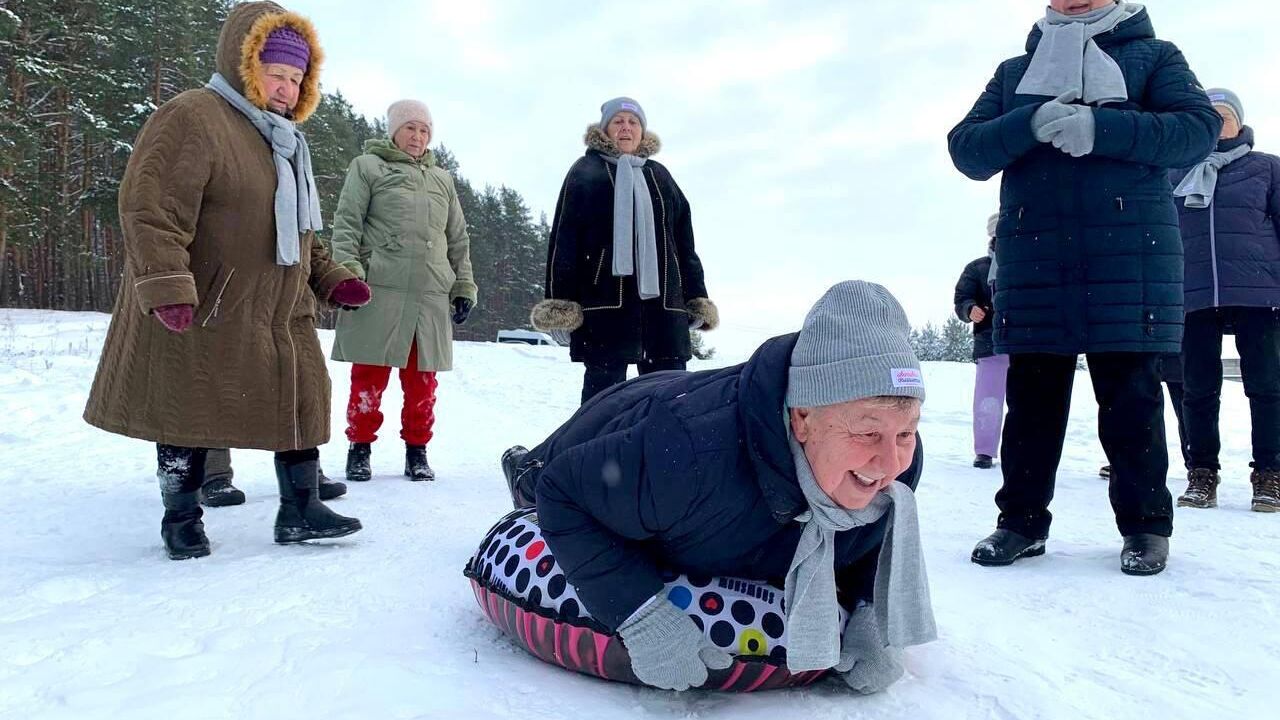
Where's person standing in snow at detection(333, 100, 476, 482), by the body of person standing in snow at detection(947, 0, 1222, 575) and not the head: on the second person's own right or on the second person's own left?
on the second person's own right

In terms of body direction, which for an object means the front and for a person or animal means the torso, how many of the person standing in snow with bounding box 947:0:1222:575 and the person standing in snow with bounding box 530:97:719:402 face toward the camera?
2

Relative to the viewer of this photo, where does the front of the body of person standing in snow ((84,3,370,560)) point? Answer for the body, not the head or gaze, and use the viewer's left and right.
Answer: facing the viewer and to the right of the viewer

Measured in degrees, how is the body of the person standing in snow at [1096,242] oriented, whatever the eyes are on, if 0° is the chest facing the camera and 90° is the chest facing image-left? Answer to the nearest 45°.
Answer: approximately 0°

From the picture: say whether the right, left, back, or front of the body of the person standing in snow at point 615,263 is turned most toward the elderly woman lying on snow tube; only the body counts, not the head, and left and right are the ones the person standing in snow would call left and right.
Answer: front

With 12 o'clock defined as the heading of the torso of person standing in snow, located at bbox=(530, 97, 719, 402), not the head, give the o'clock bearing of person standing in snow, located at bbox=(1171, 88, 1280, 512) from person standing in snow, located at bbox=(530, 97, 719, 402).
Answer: person standing in snow, located at bbox=(1171, 88, 1280, 512) is roughly at 9 o'clock from person standing in snow, located at bbox=(530, 97, 719, 402).

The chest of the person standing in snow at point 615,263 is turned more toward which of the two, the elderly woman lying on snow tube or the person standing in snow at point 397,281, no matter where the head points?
the elderly woman lying on snow tube

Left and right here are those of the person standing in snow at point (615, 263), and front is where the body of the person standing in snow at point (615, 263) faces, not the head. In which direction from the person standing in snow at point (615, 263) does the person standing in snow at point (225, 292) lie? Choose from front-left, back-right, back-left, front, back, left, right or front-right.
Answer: front-right
